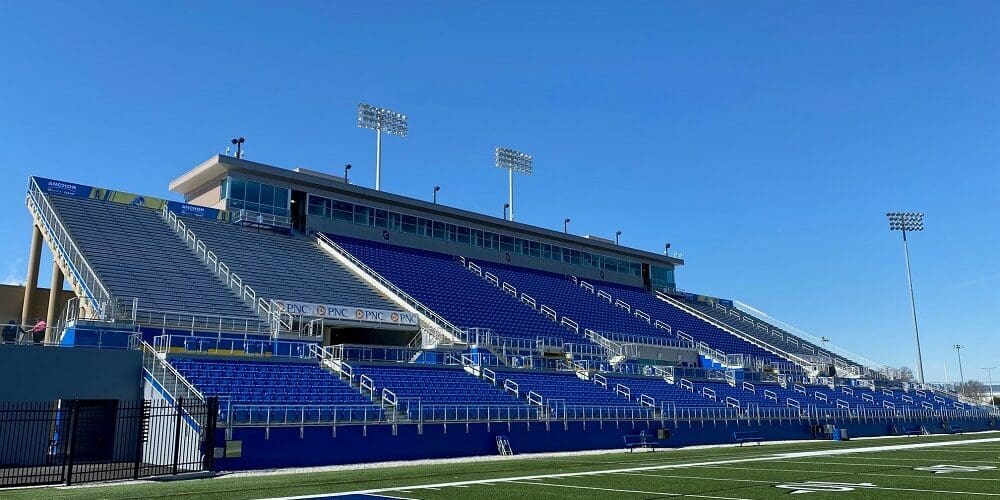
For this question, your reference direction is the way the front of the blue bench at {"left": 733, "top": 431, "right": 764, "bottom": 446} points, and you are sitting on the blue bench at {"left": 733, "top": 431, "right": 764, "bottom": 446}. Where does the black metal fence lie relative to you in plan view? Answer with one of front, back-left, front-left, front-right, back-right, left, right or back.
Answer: right

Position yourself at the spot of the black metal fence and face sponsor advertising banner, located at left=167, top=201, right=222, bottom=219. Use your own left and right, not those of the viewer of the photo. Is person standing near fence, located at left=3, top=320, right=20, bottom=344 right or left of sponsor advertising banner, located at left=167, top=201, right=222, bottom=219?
left

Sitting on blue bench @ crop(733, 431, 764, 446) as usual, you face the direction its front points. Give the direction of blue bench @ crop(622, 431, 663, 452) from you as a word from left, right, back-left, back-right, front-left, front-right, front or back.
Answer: right

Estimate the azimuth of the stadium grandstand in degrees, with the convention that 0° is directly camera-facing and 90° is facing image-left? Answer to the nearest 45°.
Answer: approximately 315°

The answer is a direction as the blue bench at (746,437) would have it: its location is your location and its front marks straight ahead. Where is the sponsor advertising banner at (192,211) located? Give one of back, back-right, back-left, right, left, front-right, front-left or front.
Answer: back-right

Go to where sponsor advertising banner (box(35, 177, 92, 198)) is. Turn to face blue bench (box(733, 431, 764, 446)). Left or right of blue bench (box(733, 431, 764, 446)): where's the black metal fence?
right

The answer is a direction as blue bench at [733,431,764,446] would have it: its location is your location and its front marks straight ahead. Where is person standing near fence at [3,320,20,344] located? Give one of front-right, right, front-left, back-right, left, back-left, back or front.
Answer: right

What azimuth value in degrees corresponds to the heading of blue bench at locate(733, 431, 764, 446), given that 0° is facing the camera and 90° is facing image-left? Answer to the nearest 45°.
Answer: approximately 315°
